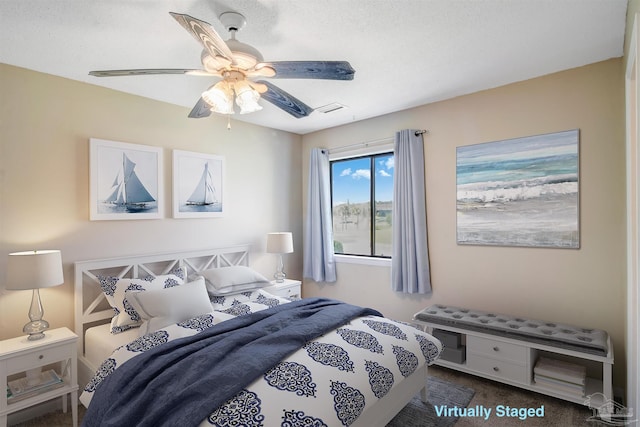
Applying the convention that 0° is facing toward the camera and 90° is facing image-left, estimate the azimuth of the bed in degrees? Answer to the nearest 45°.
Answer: approximately 315°

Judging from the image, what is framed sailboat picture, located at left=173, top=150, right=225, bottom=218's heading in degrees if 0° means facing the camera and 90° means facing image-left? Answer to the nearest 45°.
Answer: approximately 315°

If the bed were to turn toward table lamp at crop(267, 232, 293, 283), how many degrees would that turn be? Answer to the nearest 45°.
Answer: approximately 135° to its left

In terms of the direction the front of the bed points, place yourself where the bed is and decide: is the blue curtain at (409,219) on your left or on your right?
on your left

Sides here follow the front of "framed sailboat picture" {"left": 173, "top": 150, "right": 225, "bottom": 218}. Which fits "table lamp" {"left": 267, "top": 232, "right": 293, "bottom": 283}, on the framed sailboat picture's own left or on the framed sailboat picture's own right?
on the framed sailboat picture's own left

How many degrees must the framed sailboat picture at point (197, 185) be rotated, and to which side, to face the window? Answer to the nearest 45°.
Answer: approximately 45° to its left

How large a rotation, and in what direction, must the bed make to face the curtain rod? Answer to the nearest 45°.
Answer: approximately 90° to its left

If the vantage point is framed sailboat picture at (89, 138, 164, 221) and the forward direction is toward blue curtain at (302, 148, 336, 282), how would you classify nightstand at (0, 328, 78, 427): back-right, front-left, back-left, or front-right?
back-right

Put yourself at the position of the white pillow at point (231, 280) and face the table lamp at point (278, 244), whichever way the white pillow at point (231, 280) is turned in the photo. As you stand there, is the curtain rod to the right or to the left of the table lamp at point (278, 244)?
right

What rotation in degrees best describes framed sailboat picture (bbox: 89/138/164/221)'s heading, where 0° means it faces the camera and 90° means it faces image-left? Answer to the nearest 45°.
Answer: approximately 315°
